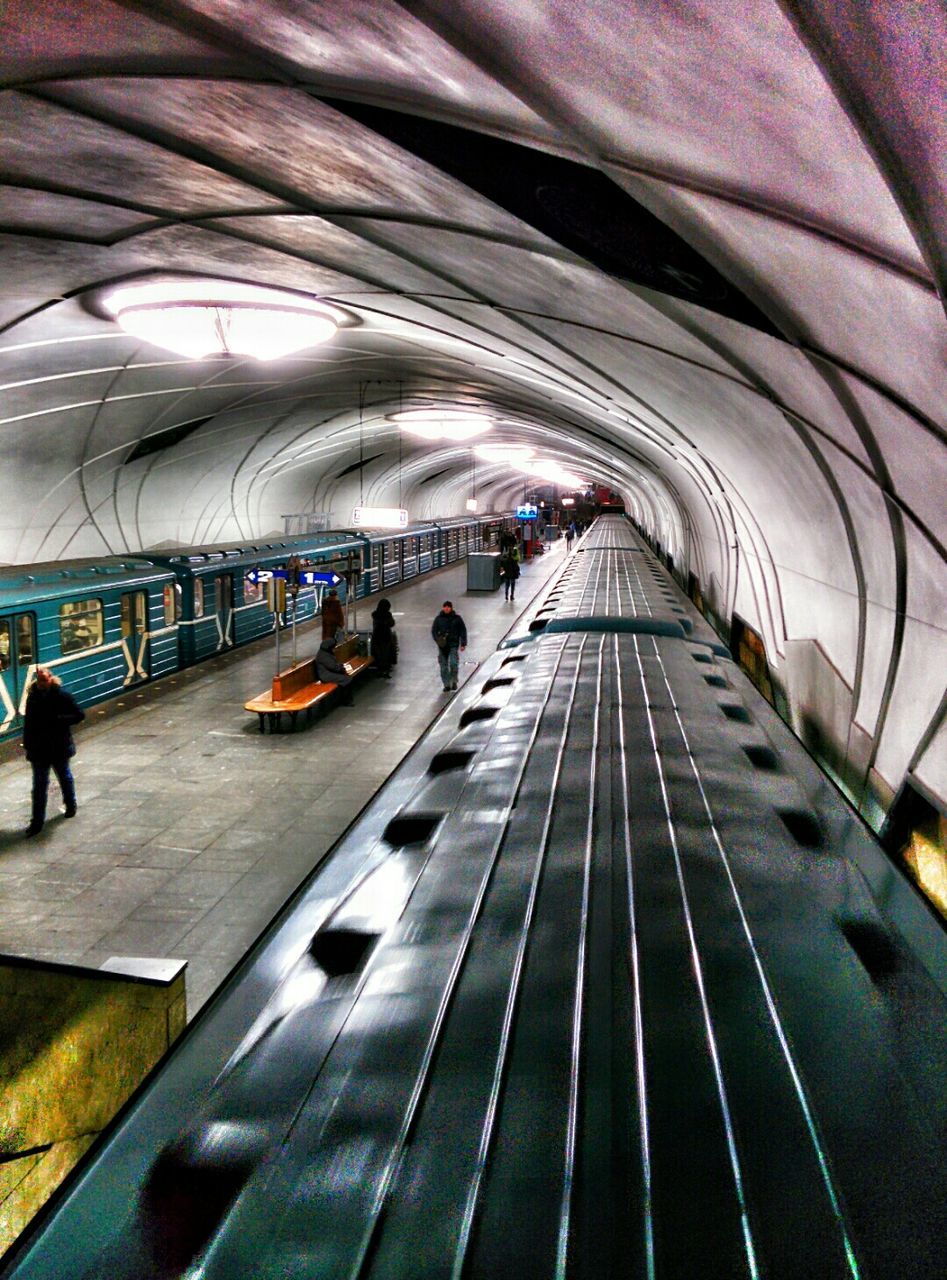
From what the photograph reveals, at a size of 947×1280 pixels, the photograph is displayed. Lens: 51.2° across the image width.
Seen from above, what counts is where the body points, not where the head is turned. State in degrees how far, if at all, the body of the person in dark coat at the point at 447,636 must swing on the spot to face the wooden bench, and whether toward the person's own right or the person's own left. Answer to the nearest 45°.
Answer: approximately 45° to the person's own right

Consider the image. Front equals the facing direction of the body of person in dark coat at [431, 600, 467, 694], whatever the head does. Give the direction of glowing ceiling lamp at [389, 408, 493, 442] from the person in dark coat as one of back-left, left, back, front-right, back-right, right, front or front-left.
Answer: back

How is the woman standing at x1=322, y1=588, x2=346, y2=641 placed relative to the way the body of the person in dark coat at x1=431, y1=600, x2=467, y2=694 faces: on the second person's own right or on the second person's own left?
on the second person's own right

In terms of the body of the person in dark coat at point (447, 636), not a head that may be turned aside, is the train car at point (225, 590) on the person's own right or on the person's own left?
on the person's own right

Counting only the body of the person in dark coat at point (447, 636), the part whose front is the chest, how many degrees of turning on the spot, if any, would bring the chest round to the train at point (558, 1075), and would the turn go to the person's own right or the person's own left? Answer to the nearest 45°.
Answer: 0° — they already face it

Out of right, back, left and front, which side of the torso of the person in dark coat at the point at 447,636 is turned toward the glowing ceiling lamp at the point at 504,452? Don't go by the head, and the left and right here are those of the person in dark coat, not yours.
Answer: back

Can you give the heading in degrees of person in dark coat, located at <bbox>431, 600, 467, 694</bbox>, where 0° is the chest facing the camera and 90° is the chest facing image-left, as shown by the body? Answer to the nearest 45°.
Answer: approximately 0°

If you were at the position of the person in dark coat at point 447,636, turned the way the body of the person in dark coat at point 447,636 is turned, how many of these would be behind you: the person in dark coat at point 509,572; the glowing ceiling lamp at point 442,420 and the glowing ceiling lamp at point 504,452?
3

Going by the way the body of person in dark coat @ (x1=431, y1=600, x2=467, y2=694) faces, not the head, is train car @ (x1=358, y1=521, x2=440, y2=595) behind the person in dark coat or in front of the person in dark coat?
behind
